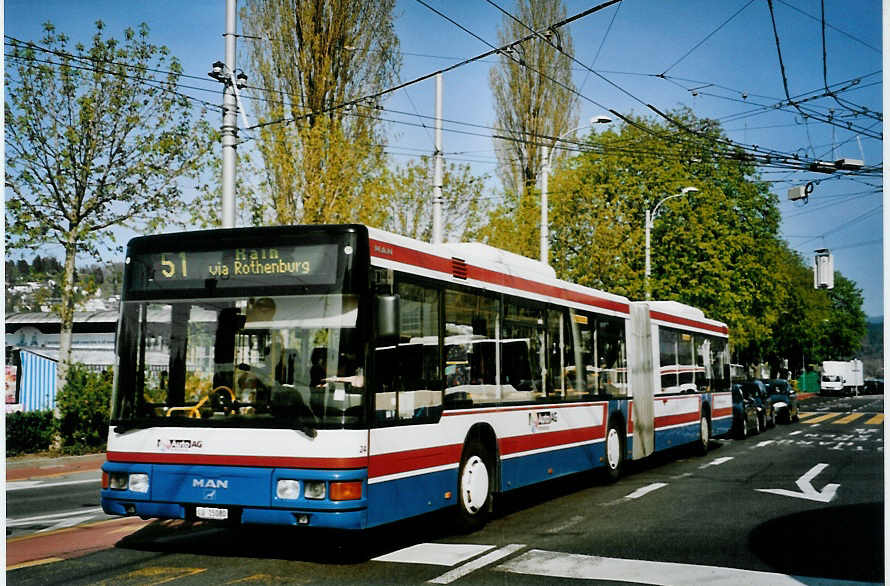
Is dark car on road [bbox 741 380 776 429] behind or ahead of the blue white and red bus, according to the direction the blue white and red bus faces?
behind

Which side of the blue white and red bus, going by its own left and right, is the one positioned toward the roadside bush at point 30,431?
right

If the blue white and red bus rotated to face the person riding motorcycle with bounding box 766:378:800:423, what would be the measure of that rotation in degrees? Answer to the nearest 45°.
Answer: approximately 180°

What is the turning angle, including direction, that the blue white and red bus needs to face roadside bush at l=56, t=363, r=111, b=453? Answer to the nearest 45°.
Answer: approximately 90° to its right

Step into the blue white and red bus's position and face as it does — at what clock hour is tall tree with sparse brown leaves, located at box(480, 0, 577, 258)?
The tall tree with sparse brown leaves is roughly at 5 o'clock from the blue white and red bus.

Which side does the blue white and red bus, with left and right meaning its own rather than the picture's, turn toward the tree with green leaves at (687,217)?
back

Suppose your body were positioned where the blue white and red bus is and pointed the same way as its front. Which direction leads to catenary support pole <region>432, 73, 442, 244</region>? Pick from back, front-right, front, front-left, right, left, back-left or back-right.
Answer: back-right

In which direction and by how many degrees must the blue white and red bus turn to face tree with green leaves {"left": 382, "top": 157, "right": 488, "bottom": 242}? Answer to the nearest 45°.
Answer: approximately 135° to its right

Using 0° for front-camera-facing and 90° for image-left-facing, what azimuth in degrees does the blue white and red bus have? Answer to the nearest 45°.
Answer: approximately 45°

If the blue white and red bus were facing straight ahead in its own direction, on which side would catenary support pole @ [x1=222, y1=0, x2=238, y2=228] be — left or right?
on its right

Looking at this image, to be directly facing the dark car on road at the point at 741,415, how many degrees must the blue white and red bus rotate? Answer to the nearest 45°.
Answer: approximately 180°
